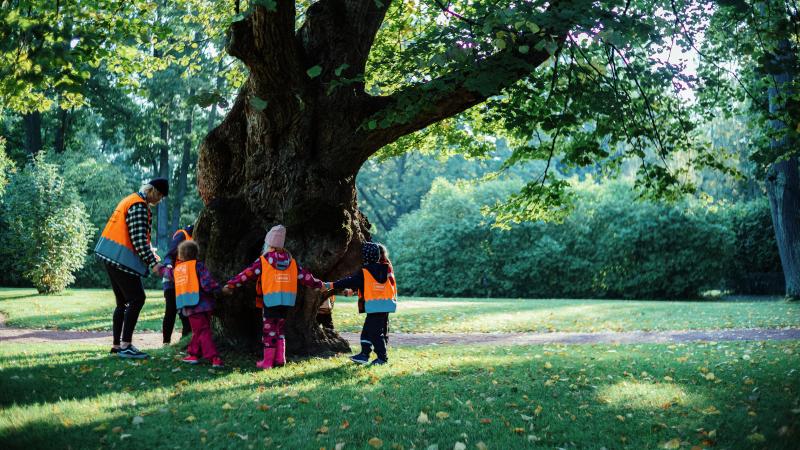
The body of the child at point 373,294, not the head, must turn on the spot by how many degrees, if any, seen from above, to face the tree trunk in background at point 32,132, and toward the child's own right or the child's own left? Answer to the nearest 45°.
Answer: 0° — they already face it

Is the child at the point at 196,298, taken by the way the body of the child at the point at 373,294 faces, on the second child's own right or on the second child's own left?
on the second child's own left

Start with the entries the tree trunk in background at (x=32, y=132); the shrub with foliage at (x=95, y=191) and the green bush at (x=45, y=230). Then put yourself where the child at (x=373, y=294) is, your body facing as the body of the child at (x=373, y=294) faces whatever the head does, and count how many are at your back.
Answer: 0

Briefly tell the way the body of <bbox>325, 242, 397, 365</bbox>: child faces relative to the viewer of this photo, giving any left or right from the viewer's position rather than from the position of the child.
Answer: facing away from the viewer and to the left of the viewer

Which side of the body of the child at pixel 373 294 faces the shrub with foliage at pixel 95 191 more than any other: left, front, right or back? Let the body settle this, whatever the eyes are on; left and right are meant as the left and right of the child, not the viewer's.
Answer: front

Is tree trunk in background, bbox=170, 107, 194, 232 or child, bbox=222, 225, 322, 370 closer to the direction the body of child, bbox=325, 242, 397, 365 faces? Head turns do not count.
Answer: the tree trunk in background

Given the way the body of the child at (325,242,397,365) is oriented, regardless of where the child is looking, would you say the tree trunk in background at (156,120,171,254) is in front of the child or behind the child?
in front

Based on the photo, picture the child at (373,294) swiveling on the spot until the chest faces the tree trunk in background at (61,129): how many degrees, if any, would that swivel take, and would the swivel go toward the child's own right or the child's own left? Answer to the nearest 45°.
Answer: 0° — they already face it

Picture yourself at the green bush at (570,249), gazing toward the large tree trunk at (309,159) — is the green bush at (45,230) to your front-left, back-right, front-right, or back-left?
front-right

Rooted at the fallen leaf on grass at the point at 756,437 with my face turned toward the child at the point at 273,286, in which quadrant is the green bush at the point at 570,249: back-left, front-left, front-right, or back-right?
front-right

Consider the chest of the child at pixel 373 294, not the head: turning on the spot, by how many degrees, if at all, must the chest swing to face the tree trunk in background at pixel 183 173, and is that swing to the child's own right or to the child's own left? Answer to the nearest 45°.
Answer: approximately 45° to the child's own right

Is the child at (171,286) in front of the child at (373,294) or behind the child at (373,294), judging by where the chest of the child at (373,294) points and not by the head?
in front

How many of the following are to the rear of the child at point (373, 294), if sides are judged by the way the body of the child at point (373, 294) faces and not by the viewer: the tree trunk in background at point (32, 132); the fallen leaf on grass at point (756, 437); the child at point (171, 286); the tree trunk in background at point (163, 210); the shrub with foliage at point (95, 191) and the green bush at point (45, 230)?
1

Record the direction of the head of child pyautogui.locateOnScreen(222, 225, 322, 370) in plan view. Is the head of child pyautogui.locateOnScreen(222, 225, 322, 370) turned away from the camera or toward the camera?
away from the camera

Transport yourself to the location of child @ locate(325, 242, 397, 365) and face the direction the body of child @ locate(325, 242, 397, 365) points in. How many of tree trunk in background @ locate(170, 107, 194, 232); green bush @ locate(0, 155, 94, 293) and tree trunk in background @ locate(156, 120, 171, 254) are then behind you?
0

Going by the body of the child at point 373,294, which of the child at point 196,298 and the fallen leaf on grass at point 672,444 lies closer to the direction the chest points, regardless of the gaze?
the child

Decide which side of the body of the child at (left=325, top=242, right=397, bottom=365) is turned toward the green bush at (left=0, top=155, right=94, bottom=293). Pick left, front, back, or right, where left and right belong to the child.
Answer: front

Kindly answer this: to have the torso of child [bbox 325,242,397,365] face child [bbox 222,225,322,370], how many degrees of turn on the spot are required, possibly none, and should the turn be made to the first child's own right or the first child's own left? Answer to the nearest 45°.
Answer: approximately 90° to the first child's own left
